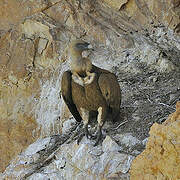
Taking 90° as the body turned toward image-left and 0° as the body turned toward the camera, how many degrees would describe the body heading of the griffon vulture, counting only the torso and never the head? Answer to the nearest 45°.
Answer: approximately 0°
